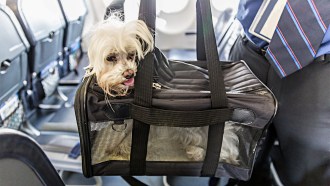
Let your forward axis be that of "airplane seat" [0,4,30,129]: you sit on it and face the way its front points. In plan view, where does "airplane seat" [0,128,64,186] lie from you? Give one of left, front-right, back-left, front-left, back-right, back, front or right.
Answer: back-left

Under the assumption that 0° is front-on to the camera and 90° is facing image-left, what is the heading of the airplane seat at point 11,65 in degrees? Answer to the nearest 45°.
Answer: approximately 135°

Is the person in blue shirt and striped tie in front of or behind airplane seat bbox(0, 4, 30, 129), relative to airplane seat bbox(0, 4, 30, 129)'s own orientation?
behind
